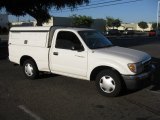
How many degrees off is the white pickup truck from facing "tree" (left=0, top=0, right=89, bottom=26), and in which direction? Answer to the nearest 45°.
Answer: approximately 135° to its left

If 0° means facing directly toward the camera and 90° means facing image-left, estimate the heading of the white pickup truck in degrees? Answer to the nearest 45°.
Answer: approximately 315°
